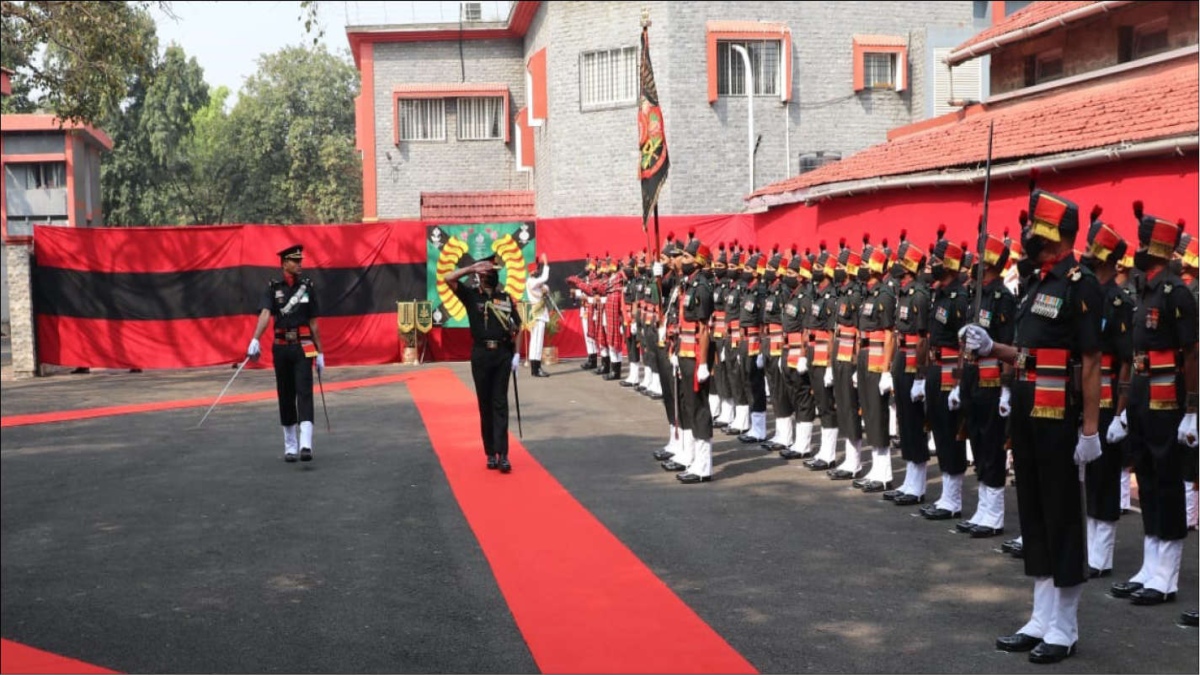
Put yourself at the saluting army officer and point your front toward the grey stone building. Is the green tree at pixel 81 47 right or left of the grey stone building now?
left

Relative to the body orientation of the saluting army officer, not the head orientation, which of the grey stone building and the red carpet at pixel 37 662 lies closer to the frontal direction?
the red carpet

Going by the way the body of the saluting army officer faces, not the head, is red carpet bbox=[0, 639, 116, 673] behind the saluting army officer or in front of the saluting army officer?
in front

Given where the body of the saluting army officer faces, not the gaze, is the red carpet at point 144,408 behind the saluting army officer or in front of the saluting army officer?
behind

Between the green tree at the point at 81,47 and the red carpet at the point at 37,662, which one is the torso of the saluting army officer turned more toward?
the red carpet

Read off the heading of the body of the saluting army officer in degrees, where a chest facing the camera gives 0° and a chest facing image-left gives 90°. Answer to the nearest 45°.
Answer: approximately 0°

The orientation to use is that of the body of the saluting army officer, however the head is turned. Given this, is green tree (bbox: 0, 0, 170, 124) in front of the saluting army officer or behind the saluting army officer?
behind

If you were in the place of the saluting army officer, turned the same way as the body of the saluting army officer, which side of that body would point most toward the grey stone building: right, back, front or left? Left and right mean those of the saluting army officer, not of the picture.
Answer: back
